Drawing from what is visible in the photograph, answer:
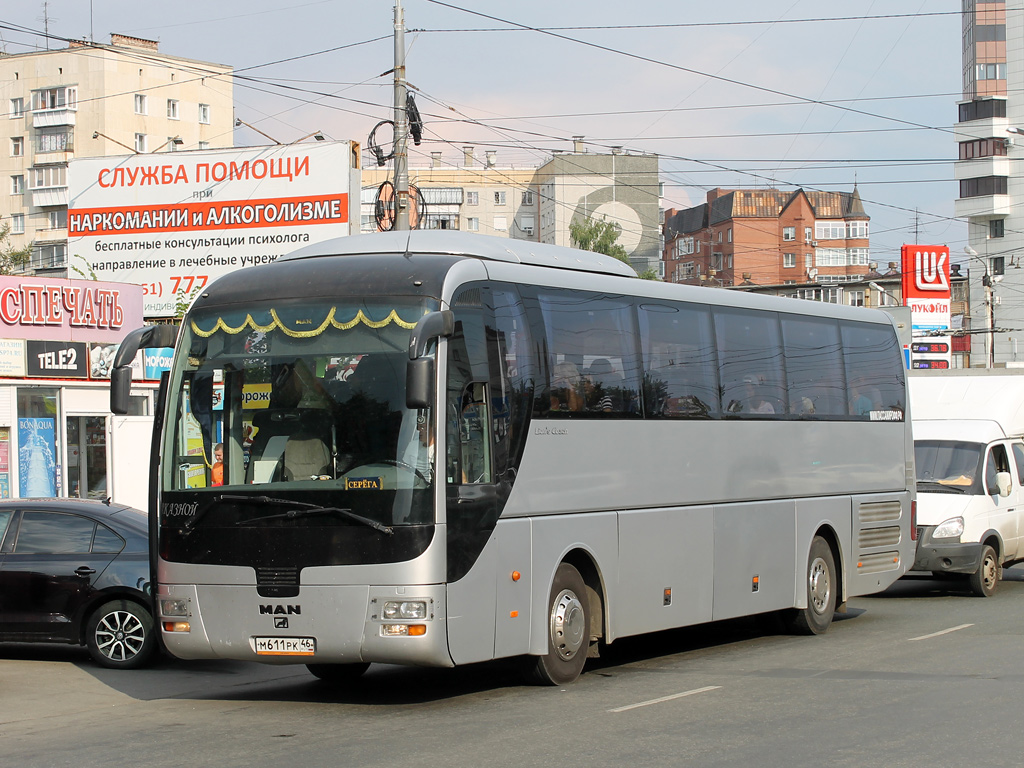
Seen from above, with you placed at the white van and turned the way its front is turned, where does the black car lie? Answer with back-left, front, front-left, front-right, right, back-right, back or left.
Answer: front

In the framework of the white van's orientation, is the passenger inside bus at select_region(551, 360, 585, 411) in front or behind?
in front

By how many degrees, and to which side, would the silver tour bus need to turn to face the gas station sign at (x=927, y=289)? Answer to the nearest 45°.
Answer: approximately 135° to its right

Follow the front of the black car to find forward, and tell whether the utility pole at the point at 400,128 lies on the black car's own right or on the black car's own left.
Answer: on the black car's own right

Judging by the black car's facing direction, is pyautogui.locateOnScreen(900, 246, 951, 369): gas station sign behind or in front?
behind

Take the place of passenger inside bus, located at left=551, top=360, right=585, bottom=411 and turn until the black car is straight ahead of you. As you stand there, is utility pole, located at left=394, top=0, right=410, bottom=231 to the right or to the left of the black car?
right

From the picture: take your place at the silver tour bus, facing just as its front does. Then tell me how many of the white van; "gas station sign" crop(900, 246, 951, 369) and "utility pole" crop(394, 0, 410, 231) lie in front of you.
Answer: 0

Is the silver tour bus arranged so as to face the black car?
no

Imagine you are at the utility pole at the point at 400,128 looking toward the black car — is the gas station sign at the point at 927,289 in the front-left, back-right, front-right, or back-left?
back-left

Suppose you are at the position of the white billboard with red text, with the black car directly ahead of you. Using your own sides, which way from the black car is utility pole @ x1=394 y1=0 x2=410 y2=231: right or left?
left

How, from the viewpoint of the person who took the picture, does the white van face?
facing the viewer and to the left of the viewer

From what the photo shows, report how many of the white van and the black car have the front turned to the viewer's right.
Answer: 0

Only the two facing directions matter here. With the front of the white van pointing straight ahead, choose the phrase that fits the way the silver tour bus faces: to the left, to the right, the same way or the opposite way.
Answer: the same way

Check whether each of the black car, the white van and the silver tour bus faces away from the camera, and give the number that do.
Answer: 0

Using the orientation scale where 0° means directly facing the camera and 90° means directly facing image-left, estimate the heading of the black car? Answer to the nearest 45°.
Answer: approximately 90°

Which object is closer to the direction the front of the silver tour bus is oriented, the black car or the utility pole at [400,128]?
the black car
